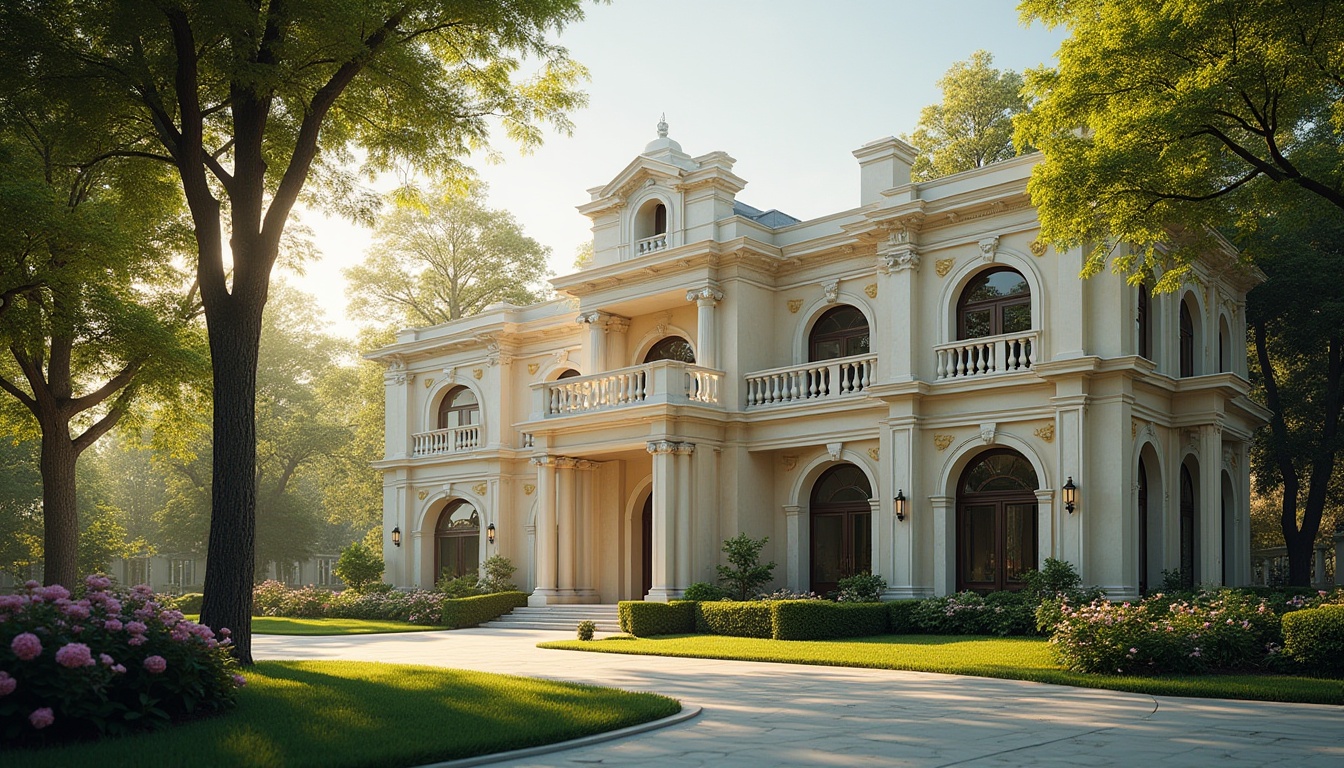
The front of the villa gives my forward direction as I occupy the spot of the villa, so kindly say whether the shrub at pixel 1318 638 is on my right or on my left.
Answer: on my left

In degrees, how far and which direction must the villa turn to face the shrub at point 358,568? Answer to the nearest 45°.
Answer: approximately 90° to its right

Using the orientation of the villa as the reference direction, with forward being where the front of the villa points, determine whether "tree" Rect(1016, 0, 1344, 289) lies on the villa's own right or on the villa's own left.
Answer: on the villa's own left

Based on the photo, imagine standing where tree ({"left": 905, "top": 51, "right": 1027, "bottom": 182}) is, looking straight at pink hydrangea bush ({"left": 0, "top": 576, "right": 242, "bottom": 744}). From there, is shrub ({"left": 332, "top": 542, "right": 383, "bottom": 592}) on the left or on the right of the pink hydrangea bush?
right

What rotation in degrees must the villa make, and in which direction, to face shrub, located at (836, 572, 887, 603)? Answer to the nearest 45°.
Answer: approximately 45° to its left

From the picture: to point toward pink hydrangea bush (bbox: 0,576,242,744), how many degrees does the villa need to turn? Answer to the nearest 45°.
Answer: approximately 45° to its left

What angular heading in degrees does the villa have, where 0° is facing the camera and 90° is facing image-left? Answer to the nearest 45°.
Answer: approximately 45°
